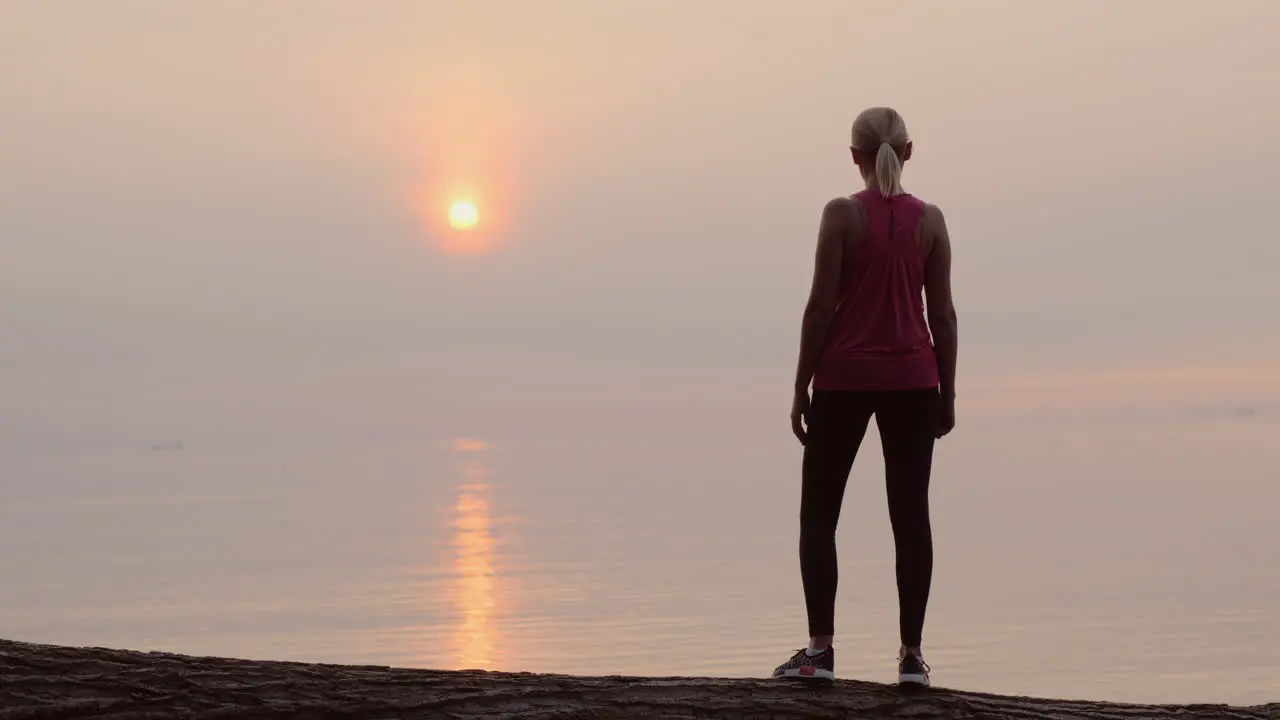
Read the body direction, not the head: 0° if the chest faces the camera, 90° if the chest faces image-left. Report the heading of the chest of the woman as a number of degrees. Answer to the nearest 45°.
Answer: approximately 180°

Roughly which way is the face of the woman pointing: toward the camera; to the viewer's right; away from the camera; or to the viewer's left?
away from the camera
